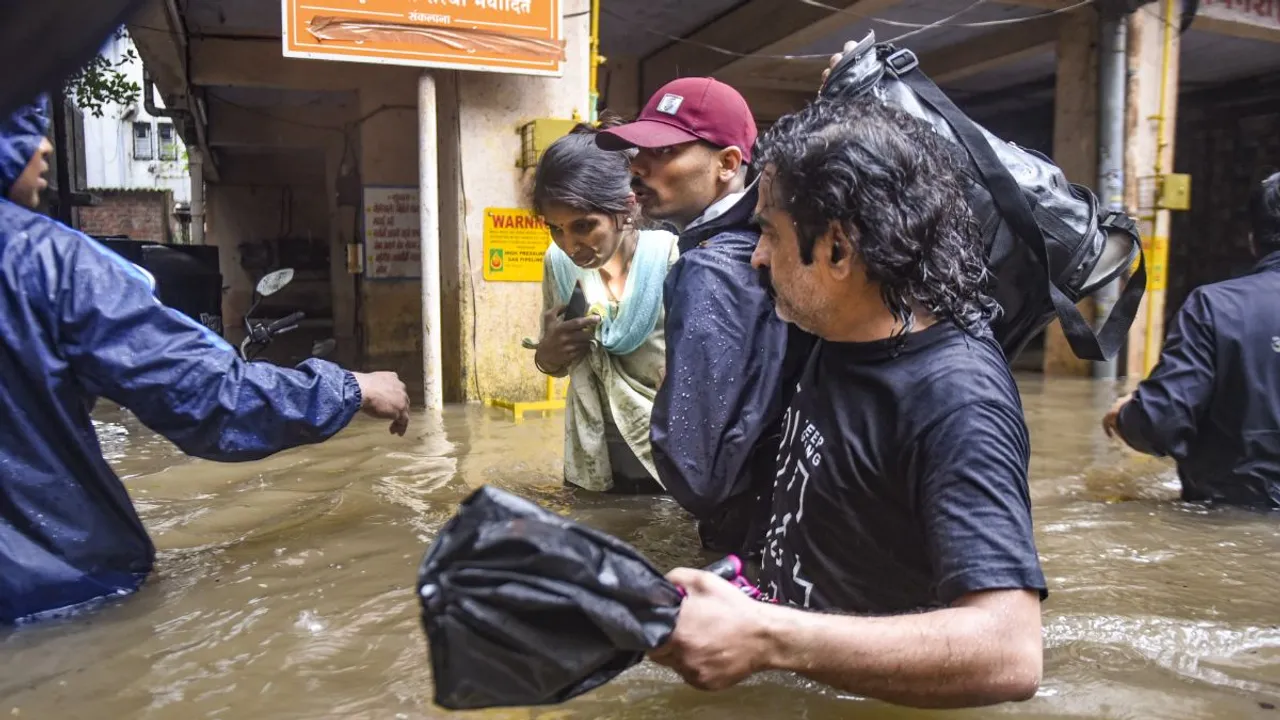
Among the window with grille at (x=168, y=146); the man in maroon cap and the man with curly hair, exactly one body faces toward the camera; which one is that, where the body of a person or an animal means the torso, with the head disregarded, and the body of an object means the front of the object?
the window with grille

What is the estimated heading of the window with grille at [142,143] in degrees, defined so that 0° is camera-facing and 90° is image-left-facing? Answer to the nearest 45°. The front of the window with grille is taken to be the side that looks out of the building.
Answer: approximately 0°

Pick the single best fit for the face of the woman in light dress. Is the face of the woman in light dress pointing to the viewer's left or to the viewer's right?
to the viewer's left

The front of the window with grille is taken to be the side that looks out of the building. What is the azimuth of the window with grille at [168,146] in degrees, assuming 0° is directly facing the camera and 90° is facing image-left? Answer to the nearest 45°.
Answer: approximately 0°

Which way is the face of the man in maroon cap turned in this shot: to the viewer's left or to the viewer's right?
to the viewer's left

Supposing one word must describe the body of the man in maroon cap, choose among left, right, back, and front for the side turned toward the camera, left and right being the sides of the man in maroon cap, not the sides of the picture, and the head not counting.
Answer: left

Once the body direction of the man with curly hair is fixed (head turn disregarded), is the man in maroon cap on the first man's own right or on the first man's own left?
on the first man's own right
